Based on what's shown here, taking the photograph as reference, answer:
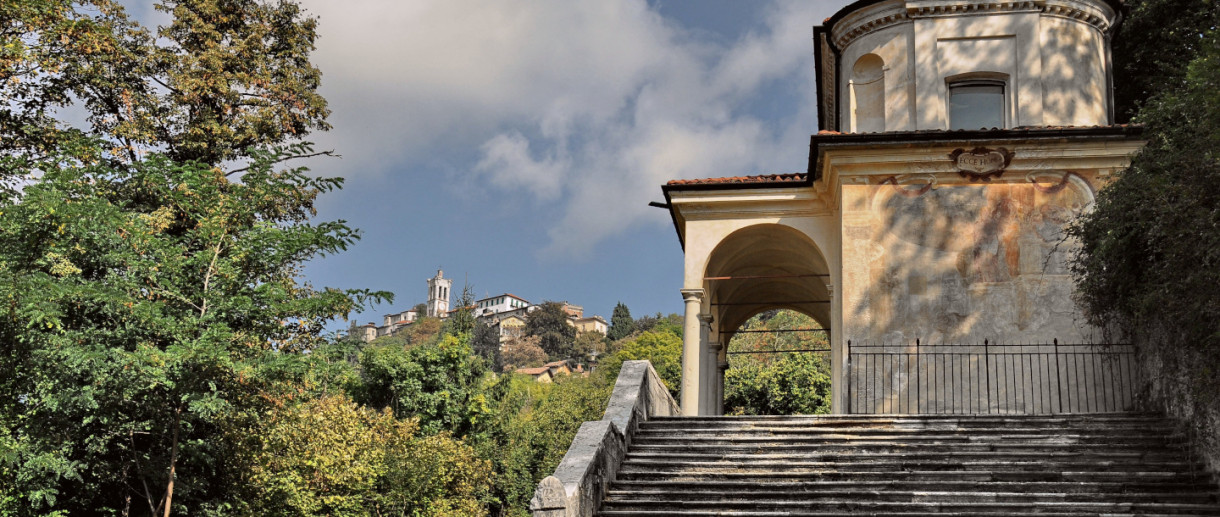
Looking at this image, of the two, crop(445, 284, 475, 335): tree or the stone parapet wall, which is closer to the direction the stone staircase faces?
the stone parapet wall

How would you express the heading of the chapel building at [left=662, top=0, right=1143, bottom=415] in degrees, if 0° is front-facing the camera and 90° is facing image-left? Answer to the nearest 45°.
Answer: approximately 90°

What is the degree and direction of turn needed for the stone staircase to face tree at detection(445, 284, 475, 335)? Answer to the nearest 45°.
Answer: approximately 135° to its right

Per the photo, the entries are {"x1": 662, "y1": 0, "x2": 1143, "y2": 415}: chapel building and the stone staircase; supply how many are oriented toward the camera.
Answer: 1

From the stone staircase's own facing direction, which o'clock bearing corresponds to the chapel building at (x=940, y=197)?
The chapel building is roughly at 6 o'clock from the stone staircase.

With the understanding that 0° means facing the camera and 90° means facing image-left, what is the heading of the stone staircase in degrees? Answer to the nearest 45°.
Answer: approximately 0°

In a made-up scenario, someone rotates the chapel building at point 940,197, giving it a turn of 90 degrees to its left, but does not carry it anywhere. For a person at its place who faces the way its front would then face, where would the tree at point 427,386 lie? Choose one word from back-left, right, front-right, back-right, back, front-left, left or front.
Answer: back-right

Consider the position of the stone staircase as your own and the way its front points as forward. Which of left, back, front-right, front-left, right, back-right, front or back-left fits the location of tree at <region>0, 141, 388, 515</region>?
right
